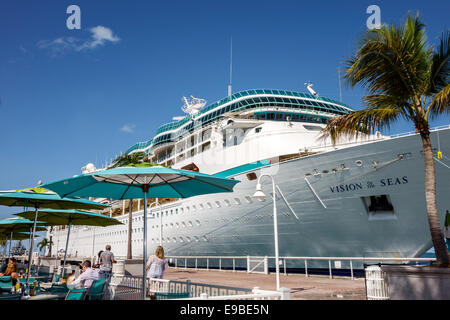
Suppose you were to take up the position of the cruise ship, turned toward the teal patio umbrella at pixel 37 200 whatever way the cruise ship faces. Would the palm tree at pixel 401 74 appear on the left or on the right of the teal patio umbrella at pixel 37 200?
left

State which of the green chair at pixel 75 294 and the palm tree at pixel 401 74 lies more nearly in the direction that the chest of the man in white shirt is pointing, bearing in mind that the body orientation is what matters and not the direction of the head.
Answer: the green chair

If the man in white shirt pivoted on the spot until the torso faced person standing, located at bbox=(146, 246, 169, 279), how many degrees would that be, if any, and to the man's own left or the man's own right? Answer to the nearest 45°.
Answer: approximately 180°

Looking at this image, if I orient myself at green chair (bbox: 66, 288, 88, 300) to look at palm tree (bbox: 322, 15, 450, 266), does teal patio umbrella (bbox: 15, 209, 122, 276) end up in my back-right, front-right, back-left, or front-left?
back-left

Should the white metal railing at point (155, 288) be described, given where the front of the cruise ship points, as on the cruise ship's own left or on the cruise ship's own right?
on the cruise ship's own right

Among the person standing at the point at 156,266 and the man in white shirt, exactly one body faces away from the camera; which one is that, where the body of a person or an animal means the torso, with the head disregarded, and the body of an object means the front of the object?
the person standing

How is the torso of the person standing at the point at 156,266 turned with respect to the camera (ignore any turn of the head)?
away from the camera

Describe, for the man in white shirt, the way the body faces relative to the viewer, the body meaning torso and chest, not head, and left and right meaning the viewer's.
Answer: facing to the left of the viewer

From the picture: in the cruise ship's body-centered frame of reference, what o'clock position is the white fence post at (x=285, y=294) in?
The white fence post is roughly at 2 o'clock from the cruise ship.

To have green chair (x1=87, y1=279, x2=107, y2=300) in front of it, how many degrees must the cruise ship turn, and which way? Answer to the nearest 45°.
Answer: approximately 90° to its right

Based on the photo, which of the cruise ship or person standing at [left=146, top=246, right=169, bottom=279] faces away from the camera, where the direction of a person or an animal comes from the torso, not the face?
the person standing

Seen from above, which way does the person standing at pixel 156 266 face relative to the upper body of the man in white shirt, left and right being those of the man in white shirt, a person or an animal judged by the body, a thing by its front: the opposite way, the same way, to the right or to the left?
to the right
